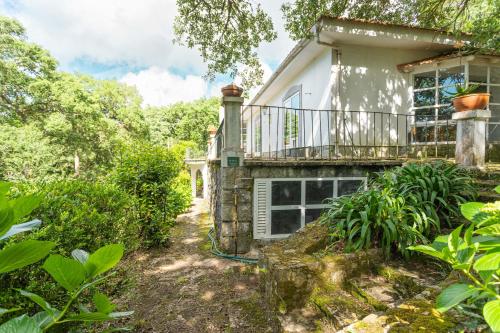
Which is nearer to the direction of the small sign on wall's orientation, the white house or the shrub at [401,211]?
the shrub

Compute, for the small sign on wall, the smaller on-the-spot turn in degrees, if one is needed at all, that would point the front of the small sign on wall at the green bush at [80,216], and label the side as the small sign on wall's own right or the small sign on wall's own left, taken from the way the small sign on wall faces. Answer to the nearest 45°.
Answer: approximately 45° to the small sign on wall's own right

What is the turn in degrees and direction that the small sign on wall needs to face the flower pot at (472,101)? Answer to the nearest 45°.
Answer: approximately 90° to its left

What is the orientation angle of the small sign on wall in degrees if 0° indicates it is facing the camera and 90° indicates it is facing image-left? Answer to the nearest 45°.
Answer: approximately 0°
